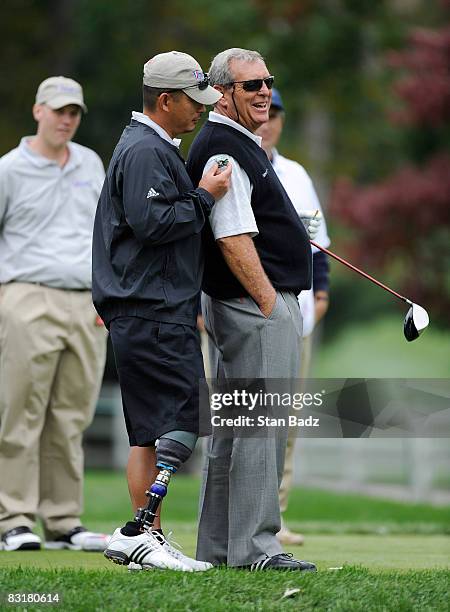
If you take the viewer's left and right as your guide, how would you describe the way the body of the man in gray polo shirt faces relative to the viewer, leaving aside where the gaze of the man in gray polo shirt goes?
facing the viewer and to the right of the viewer

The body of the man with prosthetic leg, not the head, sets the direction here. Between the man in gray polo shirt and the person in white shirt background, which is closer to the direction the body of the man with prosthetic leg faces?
the person in white shirt background

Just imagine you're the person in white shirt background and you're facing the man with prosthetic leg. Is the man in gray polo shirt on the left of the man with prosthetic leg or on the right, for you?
right

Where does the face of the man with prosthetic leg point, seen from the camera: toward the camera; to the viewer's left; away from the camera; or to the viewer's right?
to the viewer's right

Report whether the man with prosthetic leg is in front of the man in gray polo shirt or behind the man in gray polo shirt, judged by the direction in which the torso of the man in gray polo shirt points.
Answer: in front

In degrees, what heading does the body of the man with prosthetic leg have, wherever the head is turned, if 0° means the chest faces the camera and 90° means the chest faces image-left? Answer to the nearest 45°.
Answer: approximately 270°
